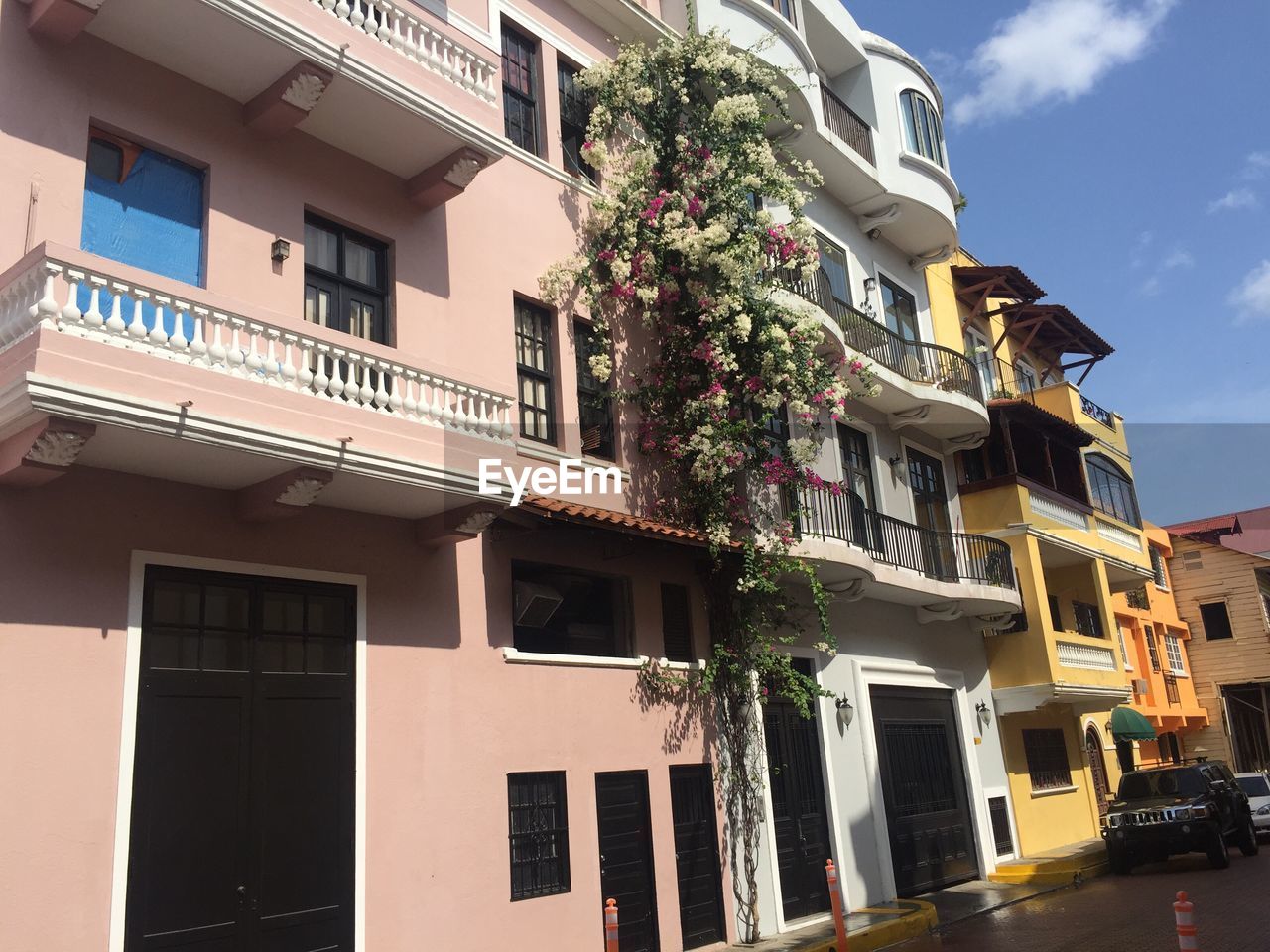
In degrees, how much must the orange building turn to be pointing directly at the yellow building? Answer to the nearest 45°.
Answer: approximately 45° to its right

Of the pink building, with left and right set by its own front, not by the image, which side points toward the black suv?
left

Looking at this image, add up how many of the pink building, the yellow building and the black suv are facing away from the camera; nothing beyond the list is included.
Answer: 0

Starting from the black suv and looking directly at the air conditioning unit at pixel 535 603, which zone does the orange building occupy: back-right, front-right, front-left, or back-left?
back-right

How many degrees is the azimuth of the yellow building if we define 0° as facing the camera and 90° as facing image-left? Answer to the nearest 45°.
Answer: approximately 315°

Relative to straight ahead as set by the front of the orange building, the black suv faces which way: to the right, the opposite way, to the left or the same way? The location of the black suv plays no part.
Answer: to the right

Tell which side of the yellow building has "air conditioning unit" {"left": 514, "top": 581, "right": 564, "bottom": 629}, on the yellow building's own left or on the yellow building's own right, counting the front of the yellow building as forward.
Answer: on the yellow building's own right

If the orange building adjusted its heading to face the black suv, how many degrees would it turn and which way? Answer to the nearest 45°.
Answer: approximately 45° to its right

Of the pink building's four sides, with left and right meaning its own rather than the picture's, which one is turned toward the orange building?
left

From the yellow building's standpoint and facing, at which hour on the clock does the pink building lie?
The pink building is roughly at 2 o'clock from the yellow building.

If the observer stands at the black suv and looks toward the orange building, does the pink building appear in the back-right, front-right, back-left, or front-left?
back-left

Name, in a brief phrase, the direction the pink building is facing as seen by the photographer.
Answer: facing the viewer and to the right of the viewer

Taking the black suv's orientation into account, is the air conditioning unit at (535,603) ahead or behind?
ahead

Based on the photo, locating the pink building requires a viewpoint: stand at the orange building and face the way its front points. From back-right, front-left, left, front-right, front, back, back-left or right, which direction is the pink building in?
front-right

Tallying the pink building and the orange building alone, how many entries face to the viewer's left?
0
